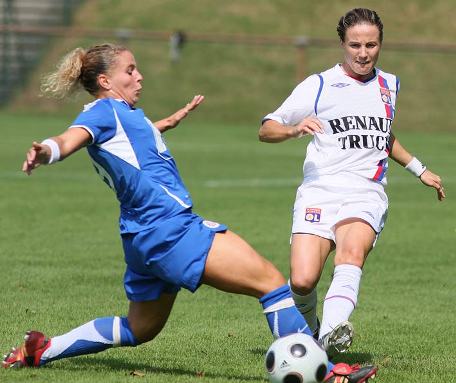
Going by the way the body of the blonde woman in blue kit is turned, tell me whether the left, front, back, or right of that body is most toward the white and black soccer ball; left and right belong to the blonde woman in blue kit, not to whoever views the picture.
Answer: front

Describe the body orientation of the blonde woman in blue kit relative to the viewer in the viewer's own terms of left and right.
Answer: facing to the right of the viewer

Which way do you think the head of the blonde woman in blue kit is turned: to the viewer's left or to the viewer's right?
to the viewer's right

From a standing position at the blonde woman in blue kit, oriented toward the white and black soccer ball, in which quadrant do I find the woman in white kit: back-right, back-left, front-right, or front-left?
front-left

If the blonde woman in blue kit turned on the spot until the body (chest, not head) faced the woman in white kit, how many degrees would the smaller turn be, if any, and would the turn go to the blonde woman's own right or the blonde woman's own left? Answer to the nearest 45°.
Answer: approximately 45° to the blonde woman's own left
